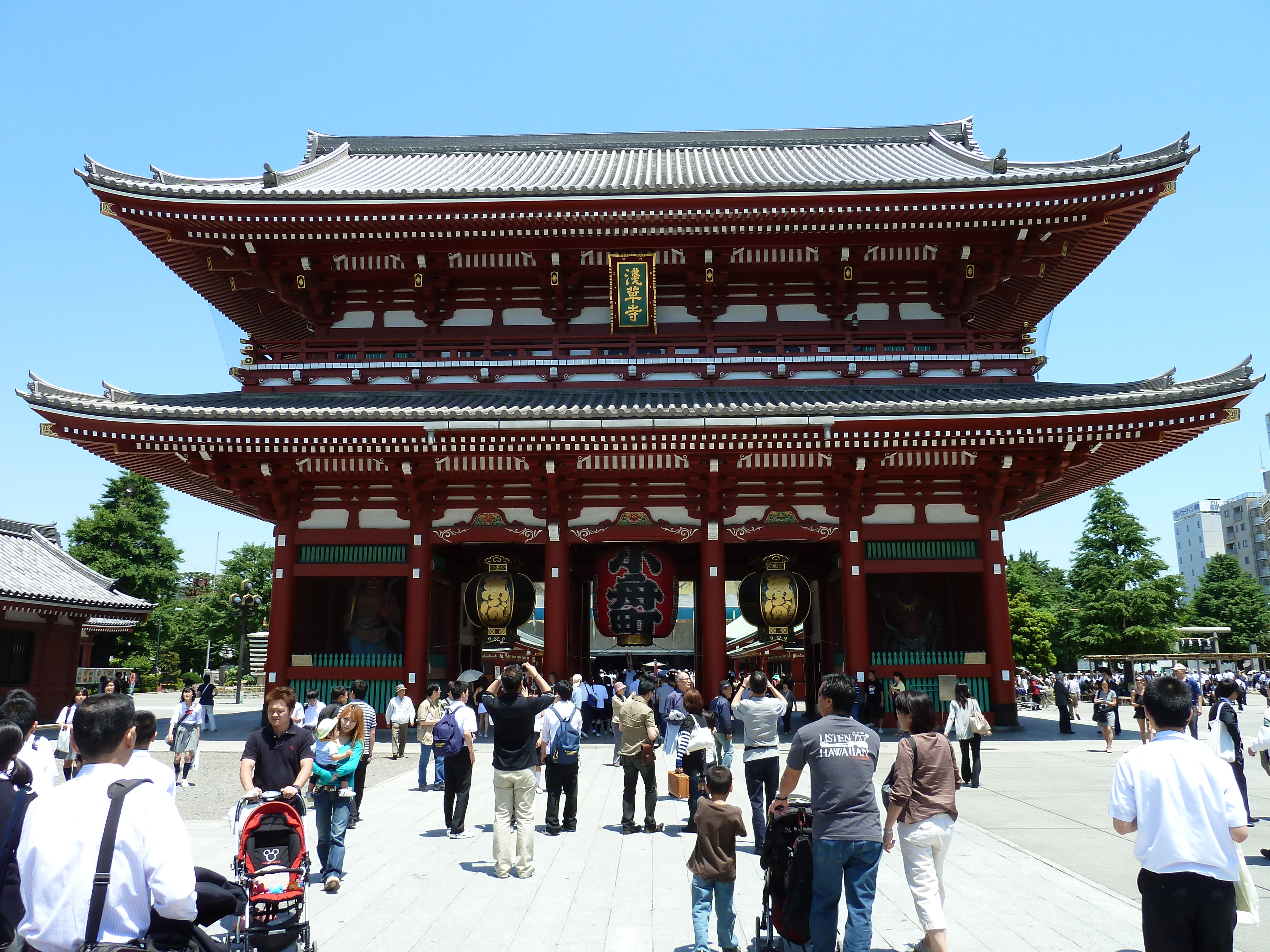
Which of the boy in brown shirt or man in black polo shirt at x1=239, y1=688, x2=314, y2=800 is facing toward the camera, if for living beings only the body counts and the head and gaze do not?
the man in black polo shirt

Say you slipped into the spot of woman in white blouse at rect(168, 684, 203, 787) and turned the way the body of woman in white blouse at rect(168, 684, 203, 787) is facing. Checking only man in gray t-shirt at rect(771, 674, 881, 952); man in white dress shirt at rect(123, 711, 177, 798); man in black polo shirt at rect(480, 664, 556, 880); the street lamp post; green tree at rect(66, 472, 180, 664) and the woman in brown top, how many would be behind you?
2

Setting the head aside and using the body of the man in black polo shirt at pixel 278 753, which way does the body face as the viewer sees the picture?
toward the camera

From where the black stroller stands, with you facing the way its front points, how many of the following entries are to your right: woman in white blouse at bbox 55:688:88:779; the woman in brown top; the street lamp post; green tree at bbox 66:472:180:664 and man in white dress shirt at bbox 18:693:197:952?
1

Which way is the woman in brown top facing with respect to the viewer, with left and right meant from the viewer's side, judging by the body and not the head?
facing away from the viewer and to the left of the viewer

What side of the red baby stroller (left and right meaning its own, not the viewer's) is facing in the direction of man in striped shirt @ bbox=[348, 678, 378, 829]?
back

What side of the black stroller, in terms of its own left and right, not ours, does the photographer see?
back

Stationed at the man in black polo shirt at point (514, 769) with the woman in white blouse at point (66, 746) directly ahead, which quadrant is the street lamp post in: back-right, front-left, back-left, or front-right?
front-right

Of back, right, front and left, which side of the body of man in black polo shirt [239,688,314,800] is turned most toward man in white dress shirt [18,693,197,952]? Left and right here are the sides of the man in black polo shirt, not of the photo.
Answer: front

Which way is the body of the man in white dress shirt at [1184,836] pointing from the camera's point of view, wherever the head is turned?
away from the camera

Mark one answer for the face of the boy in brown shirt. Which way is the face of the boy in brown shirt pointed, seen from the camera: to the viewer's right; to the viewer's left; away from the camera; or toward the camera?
away from the camera

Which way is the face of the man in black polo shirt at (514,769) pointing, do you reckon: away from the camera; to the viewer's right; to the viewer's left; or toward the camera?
away from the camera

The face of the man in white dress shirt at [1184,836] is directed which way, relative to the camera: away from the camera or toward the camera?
away from the camera

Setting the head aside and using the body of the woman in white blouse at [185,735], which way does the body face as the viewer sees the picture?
toward the camera

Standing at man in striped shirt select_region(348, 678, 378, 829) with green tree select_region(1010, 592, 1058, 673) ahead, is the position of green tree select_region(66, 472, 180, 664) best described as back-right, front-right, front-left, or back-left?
front-left

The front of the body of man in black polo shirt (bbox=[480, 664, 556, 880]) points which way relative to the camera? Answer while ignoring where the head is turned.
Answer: away from the camera

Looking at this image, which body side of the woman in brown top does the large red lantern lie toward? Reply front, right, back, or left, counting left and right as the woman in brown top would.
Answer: front

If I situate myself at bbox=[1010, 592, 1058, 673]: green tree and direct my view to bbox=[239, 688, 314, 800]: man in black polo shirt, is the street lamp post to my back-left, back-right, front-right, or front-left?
front-right

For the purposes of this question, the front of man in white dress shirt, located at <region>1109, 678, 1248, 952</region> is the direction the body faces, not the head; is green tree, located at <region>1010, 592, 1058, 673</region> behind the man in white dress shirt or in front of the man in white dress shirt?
in front
